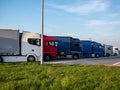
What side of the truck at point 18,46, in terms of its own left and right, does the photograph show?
right

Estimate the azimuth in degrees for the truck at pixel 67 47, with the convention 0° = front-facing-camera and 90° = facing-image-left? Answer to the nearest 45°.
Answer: approximately 270°

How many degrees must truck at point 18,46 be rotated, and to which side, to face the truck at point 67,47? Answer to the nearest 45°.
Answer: approximately 45° to its left

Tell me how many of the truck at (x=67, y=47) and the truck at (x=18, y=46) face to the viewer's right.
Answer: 2
